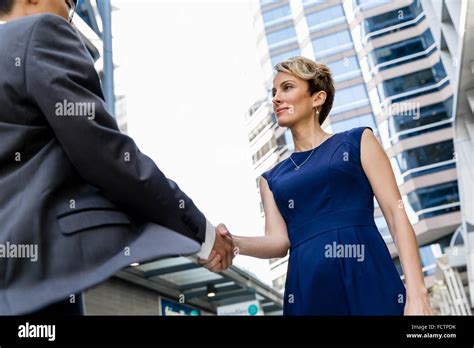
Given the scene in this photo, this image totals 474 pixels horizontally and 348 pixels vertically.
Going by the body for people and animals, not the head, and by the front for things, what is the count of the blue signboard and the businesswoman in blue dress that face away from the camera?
0

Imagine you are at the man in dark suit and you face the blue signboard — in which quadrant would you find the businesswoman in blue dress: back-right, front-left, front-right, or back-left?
front-right

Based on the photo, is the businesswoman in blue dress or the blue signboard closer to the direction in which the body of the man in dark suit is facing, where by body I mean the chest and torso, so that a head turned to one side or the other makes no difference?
the businesswoman in blue dress

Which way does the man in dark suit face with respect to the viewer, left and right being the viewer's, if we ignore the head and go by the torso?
facing away from the viewer and to the right of the viewer

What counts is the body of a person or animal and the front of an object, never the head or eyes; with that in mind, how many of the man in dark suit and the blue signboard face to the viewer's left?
0

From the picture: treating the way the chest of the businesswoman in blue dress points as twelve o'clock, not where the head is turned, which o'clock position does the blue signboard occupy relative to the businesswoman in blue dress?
The blue signboard is roughly at 4 o'clock from the businesswoman in blue dress.

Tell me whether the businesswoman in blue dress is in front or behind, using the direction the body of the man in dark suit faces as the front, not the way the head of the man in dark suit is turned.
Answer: in front

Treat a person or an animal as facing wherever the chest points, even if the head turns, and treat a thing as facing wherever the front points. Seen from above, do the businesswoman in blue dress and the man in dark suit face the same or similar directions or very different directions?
very different directions

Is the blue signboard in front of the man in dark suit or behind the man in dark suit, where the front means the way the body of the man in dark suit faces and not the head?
in front

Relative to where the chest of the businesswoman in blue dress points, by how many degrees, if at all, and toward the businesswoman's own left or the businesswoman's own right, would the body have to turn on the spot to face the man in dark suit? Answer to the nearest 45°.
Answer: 0° — they already face them

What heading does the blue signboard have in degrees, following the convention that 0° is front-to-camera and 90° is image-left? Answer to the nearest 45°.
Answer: approximately 315°

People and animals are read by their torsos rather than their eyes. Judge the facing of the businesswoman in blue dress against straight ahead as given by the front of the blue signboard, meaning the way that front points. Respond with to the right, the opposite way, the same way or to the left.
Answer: to the right

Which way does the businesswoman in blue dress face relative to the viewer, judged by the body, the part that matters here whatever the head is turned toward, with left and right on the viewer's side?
facing the viewer and to the left of the viewer

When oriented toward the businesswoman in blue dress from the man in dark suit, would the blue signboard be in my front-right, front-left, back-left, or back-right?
front-left

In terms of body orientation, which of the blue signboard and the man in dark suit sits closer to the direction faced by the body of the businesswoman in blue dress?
the man in dark suit

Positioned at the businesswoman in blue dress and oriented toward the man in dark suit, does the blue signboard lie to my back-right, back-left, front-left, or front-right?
back-right

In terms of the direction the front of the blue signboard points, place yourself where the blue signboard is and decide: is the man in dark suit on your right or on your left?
on your right

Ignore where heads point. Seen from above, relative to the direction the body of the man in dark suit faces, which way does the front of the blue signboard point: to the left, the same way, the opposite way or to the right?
to the right
